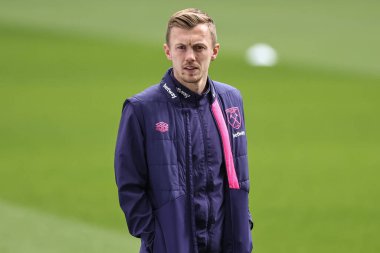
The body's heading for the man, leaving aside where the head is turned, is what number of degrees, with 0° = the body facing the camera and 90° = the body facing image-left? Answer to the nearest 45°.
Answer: approximately 315°
